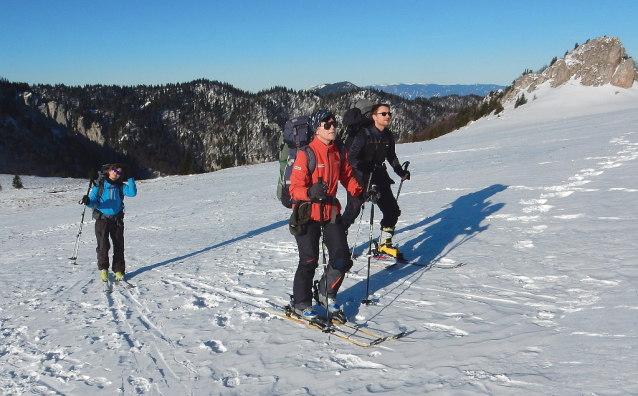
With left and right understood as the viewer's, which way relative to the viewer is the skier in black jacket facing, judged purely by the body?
facing the viewer and to the right of the viewer

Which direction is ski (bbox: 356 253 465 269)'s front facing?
to the viewer's right

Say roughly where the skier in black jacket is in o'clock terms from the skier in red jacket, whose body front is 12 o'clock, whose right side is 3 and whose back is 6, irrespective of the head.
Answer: The skier in black jacket is roughly at 8 o'clock from the skier in red jacket.

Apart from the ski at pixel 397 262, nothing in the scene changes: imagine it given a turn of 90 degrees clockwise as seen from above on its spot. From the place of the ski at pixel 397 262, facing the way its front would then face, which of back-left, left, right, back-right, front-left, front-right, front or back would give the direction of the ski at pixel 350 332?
front

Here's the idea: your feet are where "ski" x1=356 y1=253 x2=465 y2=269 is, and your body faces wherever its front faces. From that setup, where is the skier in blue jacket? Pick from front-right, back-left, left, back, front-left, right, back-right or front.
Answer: back

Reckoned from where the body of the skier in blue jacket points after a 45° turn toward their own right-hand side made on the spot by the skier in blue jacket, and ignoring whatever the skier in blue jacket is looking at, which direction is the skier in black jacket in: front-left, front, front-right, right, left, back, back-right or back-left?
left

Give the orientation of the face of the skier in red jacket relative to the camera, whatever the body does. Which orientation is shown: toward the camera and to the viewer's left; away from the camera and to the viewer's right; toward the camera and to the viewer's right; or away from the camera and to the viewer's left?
toward the camera and to the viewer's right

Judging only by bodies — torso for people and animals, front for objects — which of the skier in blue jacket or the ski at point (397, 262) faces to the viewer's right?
the ski

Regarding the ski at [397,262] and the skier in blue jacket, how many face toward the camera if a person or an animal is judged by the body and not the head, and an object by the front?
1

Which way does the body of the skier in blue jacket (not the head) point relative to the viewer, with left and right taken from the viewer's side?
facing the viewer

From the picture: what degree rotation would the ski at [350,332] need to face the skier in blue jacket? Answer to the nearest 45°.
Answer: approximately 180°

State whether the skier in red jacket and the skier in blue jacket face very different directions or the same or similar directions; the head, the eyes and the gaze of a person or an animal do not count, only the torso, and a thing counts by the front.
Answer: same or similar directions
